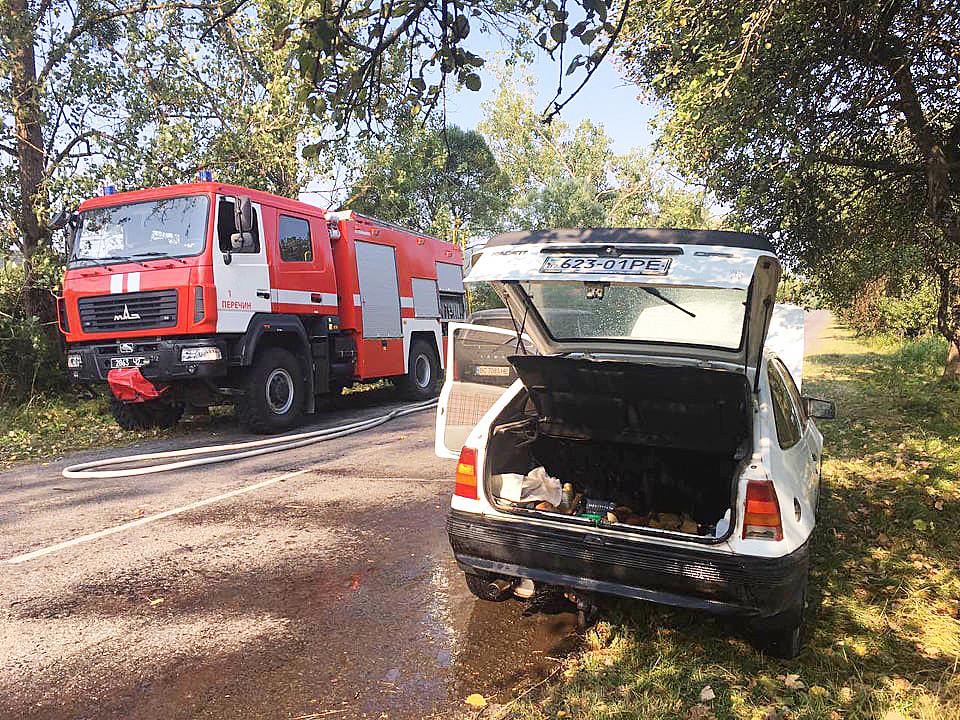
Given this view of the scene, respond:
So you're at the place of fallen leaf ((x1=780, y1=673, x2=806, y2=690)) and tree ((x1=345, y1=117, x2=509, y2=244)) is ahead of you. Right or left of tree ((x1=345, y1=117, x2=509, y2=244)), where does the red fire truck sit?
left

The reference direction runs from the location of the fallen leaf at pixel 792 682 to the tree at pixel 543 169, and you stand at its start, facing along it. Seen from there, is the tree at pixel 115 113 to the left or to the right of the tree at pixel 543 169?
left

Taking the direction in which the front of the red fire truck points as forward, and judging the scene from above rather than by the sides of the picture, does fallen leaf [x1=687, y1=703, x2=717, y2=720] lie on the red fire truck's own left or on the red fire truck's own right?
on the red fire truck's own left

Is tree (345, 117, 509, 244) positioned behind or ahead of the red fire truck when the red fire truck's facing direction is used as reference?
behind

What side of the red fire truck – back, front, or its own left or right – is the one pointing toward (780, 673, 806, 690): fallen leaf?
left

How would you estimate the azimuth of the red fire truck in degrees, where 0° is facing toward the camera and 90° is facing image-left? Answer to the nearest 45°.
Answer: approximately 45°

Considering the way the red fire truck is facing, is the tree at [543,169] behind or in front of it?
behind

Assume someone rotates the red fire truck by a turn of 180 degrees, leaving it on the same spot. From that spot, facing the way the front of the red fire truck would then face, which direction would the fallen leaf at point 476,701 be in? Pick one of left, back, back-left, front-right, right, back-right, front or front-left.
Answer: back-right

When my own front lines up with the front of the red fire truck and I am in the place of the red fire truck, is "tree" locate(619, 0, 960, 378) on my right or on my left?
on my left

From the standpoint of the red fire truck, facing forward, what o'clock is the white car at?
The white car is roughly at 10 o'clock from the red fire truck.
